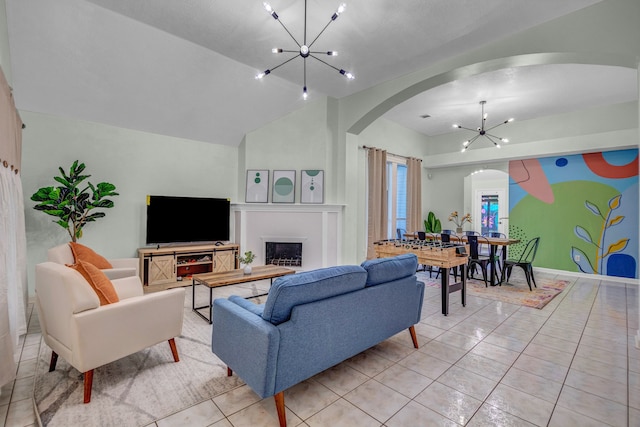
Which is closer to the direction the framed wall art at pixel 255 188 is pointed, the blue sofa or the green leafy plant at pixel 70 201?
the blue sofa

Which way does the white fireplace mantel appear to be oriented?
toward the camera

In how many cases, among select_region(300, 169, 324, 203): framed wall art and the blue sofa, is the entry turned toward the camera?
1

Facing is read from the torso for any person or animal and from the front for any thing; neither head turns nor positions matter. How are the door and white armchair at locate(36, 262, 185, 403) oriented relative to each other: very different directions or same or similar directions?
very different directions

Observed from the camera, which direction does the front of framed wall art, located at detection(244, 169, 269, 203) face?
facing the viewer

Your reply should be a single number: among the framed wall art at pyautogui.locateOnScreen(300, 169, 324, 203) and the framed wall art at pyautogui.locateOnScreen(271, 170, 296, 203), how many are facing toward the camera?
2

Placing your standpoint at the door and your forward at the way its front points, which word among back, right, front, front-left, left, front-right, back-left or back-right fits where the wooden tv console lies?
front-right

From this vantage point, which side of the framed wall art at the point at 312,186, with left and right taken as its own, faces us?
front

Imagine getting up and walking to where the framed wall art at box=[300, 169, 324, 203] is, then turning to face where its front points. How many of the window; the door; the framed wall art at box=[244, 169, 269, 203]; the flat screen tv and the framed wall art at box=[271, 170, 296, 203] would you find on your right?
3

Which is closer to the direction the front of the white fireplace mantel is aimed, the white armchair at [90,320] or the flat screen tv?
the white armchair

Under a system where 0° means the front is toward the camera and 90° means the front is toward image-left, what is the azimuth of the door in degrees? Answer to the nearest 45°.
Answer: approximately 0°

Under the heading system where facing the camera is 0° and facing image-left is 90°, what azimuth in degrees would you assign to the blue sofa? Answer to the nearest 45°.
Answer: approximately 135°

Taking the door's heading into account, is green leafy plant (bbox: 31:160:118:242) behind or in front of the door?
in front
